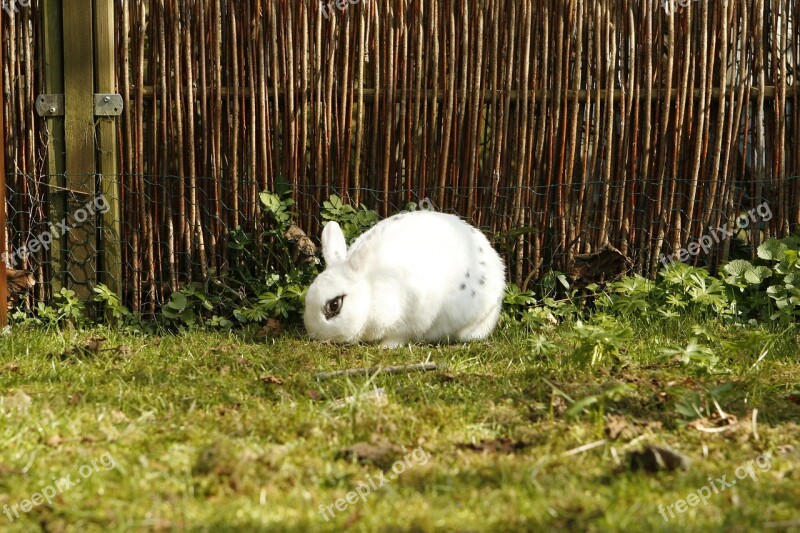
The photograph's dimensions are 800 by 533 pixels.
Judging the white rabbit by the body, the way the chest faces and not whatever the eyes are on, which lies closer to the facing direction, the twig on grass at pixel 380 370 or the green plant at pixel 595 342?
the twig on grass

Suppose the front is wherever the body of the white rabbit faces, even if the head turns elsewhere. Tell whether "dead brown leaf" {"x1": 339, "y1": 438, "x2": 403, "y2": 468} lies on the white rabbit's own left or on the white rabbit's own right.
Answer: on the white rabbit's own left

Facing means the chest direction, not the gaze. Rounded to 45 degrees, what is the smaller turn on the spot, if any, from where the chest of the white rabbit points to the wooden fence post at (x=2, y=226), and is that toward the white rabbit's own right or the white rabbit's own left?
0° — it already faces it

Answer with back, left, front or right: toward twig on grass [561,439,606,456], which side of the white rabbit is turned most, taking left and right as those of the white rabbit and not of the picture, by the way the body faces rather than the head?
left

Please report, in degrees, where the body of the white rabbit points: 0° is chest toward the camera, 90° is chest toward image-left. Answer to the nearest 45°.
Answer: approximately 90°

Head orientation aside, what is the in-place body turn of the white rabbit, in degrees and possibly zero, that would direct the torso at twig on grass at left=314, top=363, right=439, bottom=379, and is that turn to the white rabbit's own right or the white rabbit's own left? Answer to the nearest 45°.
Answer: approximately 90° to the white rabbit's own left

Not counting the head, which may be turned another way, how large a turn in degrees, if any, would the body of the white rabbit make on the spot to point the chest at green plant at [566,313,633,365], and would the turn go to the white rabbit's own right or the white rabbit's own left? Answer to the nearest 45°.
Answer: approximately 135° to the white rabbit's own left
